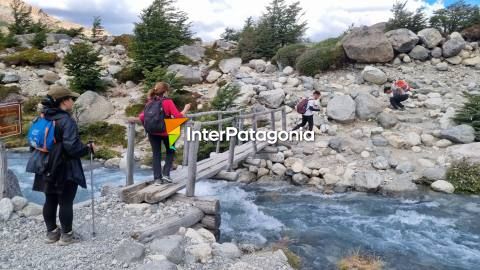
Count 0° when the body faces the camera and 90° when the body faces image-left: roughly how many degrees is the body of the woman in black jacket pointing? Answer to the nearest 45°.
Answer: approximately 270°

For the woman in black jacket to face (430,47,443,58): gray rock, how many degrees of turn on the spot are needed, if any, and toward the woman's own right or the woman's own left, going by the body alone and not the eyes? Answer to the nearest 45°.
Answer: approximately 45° to the woman's own left

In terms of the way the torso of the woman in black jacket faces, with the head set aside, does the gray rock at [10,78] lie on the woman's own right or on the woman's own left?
on the woman's own left

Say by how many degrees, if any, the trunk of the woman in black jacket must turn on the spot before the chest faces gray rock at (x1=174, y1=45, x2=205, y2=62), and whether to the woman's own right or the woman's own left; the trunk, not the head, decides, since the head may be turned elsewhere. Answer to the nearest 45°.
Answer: approximately 90° to the woman's own left

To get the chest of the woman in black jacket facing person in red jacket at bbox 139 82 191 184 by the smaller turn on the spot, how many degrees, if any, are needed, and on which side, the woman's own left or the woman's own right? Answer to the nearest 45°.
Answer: approximately 45° to the woman's own left

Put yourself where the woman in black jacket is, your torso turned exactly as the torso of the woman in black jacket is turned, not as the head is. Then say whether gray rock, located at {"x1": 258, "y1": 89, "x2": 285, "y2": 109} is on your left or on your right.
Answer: on your left

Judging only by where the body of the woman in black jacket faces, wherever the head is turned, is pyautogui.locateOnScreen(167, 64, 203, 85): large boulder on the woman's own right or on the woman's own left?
on the woman's own left

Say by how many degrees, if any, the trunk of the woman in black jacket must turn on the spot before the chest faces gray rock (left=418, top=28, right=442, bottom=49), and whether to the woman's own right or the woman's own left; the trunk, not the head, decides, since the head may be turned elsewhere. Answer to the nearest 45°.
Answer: approximately 45° to the woman's own left

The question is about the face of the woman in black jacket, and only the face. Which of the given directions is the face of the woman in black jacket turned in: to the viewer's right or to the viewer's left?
to the viewer's right

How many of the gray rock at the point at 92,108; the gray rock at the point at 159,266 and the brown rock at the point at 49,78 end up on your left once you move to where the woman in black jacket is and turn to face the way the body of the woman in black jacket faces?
2

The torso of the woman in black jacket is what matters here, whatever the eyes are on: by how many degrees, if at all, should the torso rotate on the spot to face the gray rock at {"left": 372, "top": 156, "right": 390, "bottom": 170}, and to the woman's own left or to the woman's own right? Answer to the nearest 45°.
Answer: approximately 45° to the woman's own left

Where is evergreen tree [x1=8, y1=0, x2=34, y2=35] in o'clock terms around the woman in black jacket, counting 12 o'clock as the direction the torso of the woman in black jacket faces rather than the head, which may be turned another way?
The evergreen tree is roughly at 9 o'clock from the woman in black jacket.

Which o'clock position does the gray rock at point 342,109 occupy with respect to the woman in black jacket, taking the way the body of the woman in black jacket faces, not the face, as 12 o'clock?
The gray rock is roughly at 11 o'clock from the woman in black jacket.

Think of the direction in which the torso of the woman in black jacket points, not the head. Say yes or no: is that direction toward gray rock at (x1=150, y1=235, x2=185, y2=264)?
no

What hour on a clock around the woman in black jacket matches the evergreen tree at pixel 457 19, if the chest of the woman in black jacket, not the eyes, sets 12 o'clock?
The evergreen tree is roughly at 11 o'clock from the woman in black jacket.
